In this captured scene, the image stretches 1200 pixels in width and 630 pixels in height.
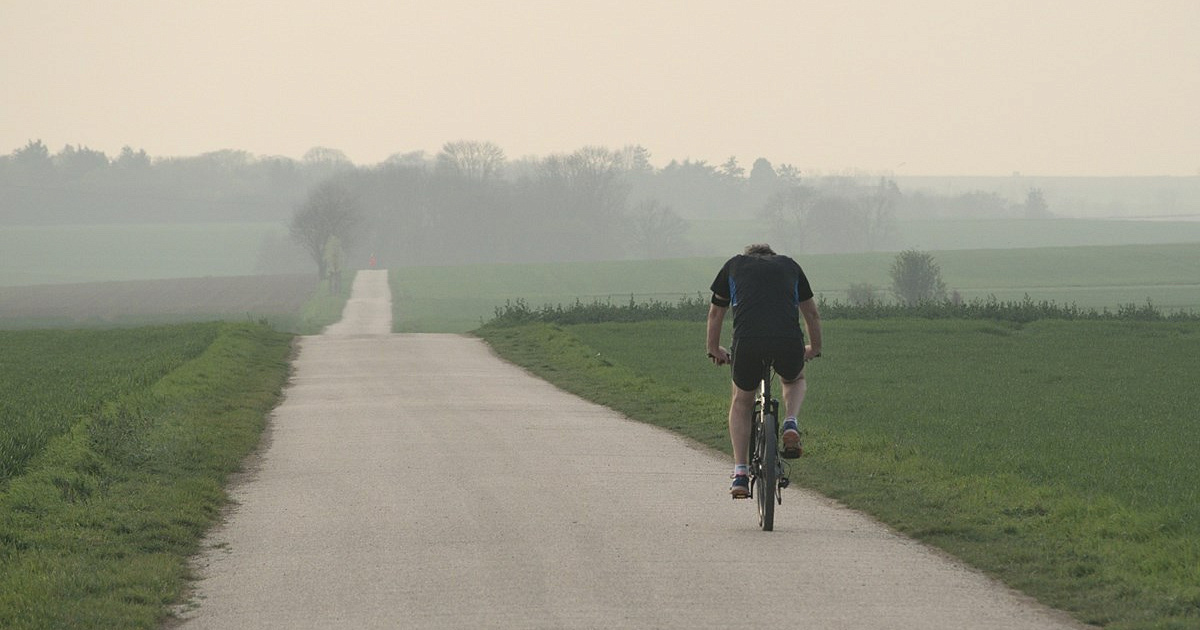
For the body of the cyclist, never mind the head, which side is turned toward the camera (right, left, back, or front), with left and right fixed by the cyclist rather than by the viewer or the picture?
back
